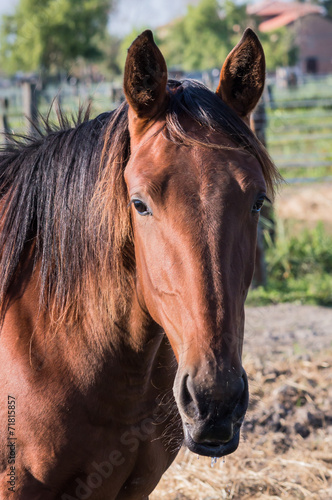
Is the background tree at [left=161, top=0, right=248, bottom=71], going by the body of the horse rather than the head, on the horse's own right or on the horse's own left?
on the horse's own left

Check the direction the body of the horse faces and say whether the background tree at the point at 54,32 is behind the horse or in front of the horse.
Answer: behind

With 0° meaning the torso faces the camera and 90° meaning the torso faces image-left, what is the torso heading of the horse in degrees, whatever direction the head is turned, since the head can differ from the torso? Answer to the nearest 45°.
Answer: approximately 315°
